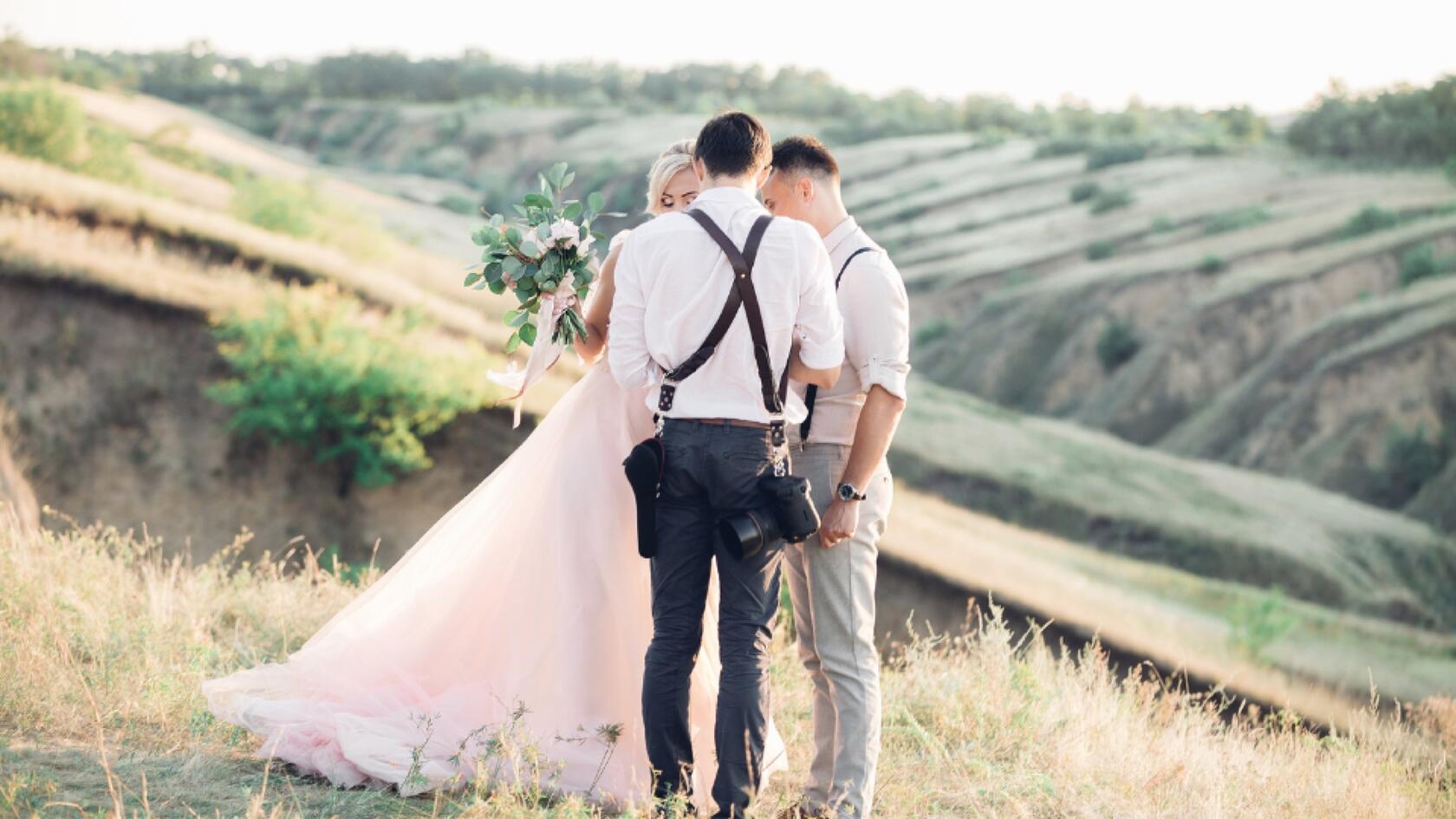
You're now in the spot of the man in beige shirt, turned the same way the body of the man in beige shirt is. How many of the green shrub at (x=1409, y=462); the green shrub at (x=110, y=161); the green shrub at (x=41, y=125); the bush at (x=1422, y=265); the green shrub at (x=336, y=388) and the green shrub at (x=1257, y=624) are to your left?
0

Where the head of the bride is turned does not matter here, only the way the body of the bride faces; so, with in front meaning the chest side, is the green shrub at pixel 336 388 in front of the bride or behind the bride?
behind

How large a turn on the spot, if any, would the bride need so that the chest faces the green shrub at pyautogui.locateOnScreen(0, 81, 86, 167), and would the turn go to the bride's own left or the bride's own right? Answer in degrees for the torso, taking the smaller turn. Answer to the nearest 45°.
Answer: approximately 135° to the bride's own left

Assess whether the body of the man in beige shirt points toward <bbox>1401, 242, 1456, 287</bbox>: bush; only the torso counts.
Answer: no

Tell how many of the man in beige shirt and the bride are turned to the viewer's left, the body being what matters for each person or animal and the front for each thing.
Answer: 1

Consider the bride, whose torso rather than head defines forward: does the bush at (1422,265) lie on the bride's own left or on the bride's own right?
on the bride's own left

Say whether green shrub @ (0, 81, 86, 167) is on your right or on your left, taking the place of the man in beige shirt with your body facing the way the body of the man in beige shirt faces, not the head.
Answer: on your right

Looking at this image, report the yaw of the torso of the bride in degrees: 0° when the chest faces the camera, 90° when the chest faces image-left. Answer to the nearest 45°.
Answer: approximately 315°

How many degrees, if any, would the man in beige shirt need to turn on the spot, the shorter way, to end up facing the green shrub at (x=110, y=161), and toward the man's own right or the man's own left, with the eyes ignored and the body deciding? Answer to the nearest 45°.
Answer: approximately 45° to the man's own right

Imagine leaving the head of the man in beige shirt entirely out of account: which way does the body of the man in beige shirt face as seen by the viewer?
to the viewer's left

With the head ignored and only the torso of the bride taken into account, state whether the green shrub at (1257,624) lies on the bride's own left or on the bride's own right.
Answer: on the bride's own left

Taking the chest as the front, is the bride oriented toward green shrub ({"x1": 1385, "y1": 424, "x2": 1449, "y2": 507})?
no

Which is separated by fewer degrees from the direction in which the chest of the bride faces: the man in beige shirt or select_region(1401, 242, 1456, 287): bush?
the man in beige shirt

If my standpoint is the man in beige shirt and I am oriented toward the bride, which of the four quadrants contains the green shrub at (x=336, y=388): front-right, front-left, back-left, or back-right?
front-right
